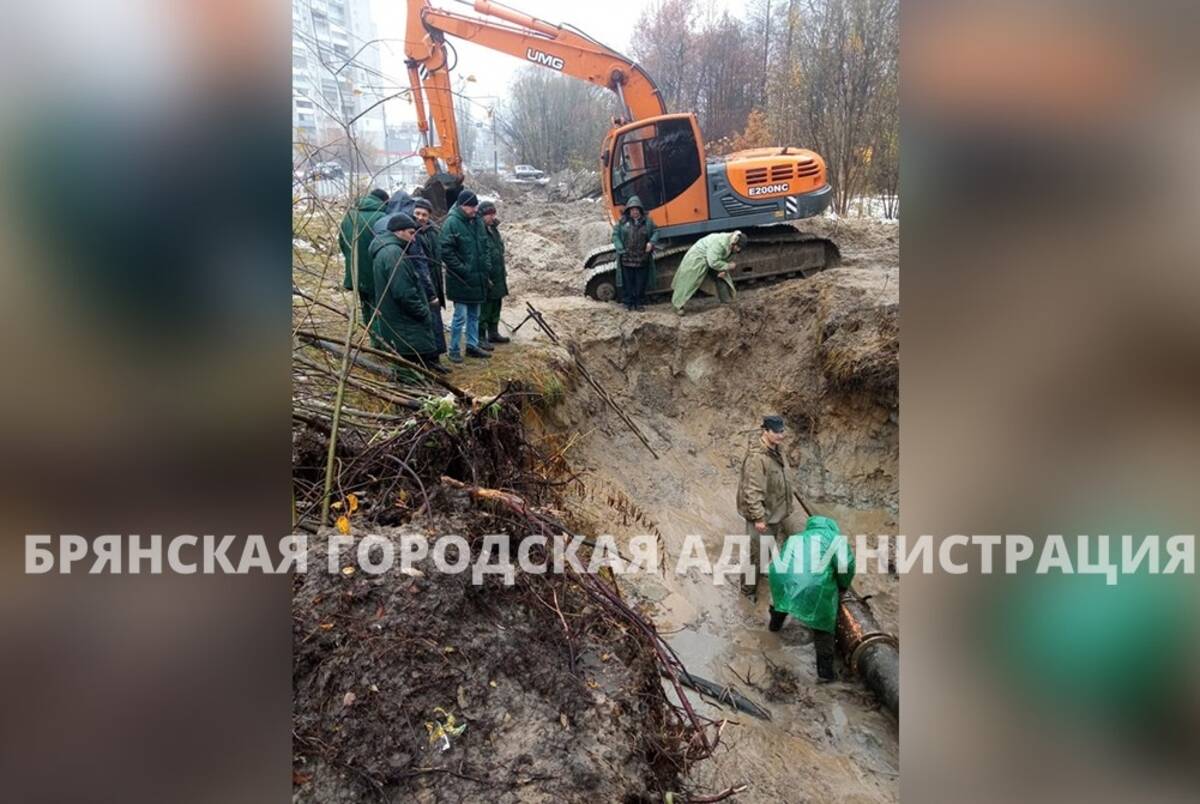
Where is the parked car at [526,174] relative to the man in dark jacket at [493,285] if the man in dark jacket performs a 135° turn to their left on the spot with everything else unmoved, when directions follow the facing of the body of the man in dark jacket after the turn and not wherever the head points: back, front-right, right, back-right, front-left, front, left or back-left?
front

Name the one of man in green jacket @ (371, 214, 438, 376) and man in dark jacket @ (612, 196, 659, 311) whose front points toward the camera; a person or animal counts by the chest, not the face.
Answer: the man in dark jacket

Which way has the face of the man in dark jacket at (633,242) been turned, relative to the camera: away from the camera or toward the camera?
toward the camera

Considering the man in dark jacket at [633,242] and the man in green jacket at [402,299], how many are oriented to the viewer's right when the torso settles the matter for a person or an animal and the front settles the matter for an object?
1

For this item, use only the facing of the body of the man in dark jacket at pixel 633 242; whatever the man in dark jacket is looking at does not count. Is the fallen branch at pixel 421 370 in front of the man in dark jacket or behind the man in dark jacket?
in front

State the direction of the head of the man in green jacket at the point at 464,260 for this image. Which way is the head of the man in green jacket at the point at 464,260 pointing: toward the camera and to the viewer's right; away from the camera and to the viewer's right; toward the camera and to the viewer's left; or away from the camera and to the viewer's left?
toward the camera and to the viewer's right

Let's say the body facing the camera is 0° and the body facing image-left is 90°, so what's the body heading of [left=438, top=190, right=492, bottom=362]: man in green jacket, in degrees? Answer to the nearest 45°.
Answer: approximately 315°

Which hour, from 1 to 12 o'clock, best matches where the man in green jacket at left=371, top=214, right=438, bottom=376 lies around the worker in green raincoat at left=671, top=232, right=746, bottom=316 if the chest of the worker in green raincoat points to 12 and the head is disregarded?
The man in green jacket is roughly at 4 o'clock from the worker in green raincoat.

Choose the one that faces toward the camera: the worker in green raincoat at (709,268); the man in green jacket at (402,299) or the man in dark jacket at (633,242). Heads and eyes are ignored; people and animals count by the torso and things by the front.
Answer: the man in dark jacket

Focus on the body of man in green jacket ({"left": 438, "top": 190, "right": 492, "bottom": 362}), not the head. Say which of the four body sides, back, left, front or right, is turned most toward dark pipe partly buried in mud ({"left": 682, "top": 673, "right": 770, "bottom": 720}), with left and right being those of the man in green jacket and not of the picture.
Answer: front

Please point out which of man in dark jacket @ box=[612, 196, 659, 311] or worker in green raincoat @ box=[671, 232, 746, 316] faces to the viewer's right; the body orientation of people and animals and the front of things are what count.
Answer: the worker in green raincoat

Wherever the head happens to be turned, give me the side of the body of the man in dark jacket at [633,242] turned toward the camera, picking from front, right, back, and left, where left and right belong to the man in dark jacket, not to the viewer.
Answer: front

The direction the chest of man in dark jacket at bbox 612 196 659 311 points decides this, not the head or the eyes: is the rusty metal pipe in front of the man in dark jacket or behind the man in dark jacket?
in front

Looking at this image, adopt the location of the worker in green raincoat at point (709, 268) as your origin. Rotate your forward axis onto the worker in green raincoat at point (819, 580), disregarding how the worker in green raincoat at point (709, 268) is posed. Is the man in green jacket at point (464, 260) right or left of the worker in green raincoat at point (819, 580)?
right

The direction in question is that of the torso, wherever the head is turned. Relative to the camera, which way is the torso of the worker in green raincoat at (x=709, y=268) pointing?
to the viewer's right

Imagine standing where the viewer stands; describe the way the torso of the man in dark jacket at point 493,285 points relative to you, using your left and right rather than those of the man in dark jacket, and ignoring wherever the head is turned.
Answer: facing the viewer and to the right of the viewer

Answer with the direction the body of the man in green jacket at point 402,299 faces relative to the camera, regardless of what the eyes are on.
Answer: to the viewer's right
